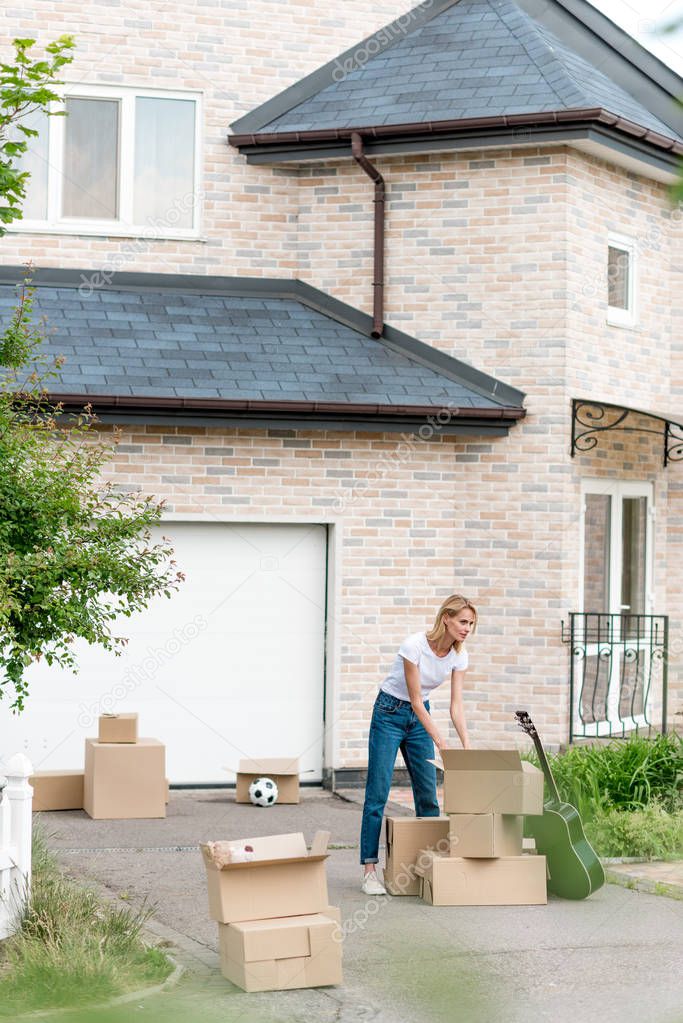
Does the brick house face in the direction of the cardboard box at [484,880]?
yes

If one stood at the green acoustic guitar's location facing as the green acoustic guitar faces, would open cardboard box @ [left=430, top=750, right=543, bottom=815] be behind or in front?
behind

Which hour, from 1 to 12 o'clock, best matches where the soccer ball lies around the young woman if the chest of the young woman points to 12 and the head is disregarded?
The soccer ball is roughly at 7 o'clock from the young woman.

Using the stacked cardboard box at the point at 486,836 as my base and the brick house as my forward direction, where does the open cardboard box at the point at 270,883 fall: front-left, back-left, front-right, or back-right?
back-left

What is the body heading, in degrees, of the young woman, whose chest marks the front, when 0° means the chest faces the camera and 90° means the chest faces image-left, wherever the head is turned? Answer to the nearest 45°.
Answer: approximately 315°

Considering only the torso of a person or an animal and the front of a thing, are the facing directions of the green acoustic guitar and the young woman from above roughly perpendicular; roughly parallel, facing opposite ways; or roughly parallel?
roughly perpendicular
